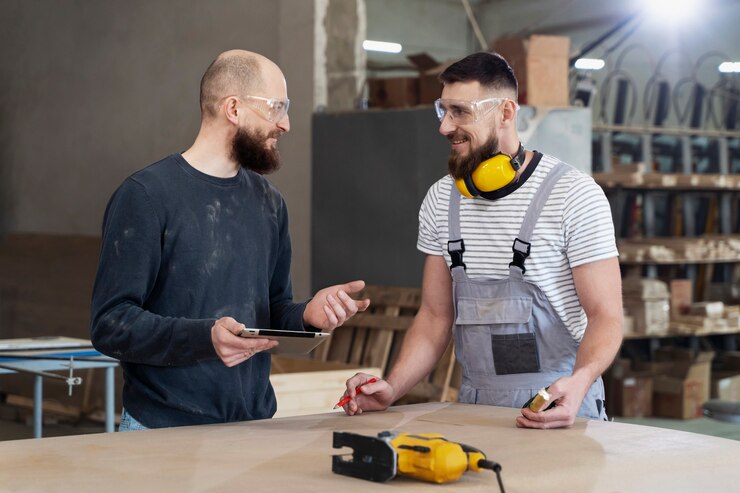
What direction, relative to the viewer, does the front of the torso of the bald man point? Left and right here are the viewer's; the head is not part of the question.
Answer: facing the viewer and to the right of the viewer

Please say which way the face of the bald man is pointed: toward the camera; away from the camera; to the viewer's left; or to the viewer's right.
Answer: to the viewer's right

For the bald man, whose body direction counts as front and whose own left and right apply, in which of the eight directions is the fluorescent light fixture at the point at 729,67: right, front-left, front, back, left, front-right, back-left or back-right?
left

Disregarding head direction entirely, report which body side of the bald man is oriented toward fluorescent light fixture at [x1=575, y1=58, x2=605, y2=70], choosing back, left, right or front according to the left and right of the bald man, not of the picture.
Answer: left

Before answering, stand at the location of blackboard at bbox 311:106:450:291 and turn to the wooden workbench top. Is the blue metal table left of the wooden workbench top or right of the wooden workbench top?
right

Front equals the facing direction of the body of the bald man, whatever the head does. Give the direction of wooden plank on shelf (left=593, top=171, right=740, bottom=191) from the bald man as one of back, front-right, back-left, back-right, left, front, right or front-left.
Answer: left

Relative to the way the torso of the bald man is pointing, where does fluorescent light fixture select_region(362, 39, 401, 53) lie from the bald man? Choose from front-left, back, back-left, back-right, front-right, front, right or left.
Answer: back-left

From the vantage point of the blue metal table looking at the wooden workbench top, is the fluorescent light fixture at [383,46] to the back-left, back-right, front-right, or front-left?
back-left
